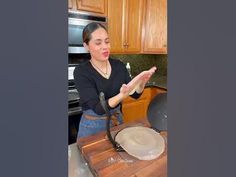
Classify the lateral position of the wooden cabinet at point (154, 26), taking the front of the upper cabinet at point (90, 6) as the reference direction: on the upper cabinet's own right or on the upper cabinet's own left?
on the upper cabinet's own left

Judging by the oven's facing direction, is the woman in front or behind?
in front

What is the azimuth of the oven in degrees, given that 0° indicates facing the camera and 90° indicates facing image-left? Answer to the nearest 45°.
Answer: approximately 315°

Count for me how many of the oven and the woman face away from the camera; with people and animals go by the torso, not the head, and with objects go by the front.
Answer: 0

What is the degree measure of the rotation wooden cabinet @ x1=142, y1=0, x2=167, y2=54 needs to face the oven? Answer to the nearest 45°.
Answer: approximately 45° to its right

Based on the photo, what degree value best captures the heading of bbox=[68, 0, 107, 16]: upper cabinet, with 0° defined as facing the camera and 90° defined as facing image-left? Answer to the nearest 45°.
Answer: approximately 315°

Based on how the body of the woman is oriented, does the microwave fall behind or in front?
behind
